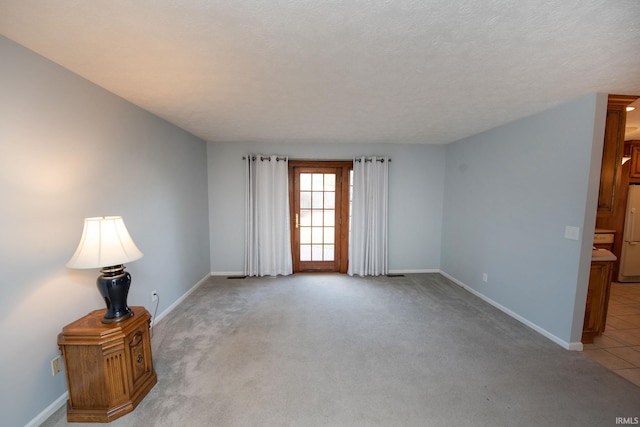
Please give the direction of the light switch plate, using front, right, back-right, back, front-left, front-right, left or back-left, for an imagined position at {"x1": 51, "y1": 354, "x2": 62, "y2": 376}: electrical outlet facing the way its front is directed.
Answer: front

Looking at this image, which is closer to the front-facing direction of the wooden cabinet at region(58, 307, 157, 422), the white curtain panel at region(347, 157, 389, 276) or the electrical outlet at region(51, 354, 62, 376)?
the white curtain panel

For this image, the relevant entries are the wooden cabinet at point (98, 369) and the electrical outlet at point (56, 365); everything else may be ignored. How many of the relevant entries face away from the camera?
0

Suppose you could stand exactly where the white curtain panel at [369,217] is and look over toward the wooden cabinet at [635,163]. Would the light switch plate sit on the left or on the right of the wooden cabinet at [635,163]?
right

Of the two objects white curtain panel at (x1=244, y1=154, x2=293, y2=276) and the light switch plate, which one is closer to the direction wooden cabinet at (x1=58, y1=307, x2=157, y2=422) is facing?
the light switch plate

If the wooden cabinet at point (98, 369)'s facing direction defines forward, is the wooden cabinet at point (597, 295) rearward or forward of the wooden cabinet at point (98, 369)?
forward

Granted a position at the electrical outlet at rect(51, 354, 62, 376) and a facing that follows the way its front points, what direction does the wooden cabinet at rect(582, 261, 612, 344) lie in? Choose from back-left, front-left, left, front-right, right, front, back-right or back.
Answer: front

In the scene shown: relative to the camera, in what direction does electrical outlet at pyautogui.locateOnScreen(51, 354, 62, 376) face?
facing the viewer and to the right of the viewer

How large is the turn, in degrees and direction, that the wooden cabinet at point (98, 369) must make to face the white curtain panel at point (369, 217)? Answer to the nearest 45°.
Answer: approximately 45° to its left

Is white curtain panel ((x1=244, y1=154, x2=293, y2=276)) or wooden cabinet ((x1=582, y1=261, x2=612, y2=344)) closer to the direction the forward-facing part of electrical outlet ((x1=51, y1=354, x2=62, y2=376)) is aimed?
the wooden cabinet
